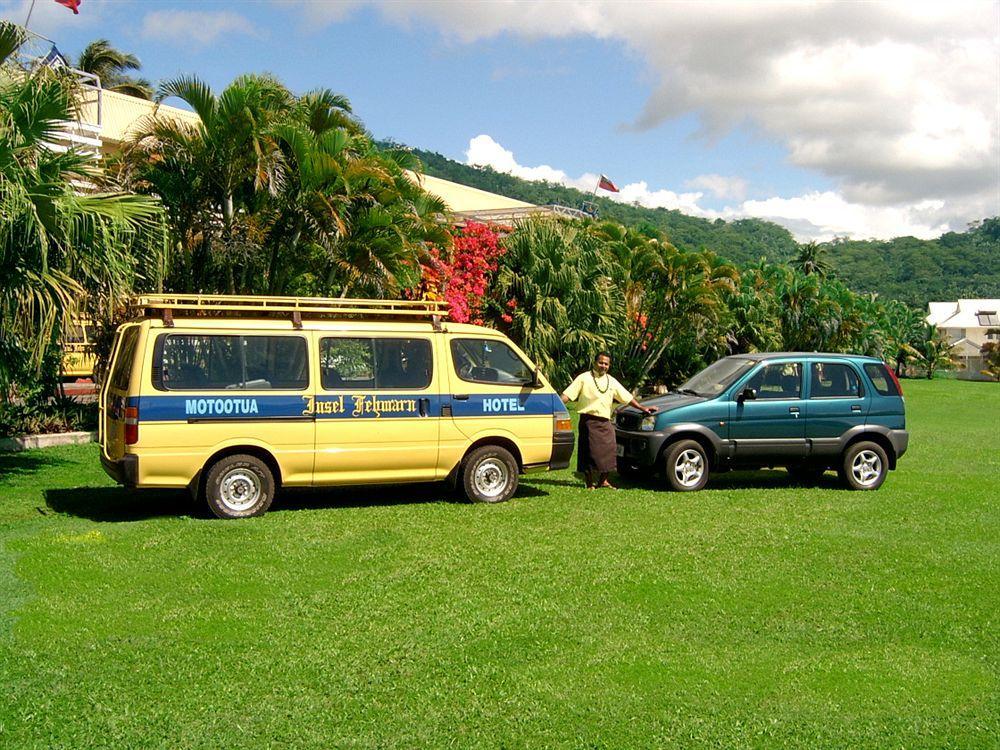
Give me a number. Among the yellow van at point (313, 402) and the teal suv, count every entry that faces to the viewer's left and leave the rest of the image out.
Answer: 1

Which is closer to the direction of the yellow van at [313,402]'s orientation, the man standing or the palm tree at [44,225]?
the man standing

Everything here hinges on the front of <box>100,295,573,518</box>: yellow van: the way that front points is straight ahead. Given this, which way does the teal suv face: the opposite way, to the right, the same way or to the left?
the opposite way

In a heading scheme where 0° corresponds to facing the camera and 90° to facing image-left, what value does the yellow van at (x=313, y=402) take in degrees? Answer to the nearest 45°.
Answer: approximately 270°

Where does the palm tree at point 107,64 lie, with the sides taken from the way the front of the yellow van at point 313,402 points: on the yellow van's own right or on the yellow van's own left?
on the yellow van's own left

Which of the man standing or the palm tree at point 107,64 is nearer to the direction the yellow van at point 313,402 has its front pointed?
the man standing

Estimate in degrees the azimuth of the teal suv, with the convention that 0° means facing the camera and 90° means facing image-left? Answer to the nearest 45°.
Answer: approximately 90°

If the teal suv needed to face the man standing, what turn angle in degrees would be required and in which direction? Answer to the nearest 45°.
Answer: approximately 45° to its left

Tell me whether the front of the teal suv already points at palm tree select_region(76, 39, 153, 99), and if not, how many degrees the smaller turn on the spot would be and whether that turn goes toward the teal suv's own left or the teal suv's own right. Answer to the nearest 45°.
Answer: approximately 45° to the teal suv's own right

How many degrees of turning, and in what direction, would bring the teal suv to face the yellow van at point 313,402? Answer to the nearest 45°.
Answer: approximately 45° to its left
